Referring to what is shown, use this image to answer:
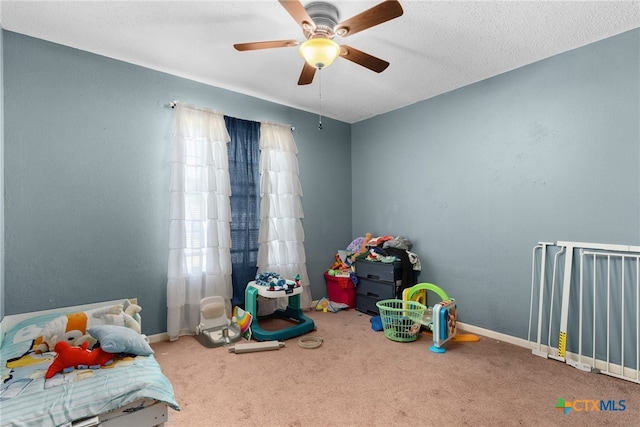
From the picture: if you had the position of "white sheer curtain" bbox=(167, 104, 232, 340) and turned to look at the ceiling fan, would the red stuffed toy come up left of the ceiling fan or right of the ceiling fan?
right

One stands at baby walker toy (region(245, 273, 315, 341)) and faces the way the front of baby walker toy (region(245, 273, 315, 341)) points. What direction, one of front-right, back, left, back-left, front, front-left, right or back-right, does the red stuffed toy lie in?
right

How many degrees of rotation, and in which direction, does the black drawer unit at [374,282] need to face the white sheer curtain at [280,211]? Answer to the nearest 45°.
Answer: approximately 45° to its right

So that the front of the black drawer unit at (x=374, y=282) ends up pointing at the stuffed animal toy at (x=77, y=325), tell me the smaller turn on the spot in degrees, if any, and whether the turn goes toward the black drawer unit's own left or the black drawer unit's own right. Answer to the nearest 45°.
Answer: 0° — it already faces it

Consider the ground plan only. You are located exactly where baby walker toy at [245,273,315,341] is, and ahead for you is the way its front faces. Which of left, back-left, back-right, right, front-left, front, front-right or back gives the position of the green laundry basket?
front-left

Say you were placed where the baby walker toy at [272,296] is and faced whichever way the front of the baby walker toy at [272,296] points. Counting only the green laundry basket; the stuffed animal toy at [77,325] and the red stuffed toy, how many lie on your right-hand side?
2

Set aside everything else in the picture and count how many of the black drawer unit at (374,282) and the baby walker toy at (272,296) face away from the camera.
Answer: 0

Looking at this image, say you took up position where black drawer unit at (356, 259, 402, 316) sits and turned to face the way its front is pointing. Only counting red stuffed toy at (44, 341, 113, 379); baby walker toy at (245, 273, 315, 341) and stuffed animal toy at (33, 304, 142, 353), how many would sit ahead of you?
3

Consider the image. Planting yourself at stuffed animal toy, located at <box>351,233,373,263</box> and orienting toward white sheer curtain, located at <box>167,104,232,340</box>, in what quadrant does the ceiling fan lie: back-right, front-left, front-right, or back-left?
front-left

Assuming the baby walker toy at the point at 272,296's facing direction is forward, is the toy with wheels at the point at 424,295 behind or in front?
in front

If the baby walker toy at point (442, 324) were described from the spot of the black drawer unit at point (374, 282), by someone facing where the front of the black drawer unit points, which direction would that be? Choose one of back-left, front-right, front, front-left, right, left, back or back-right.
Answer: left

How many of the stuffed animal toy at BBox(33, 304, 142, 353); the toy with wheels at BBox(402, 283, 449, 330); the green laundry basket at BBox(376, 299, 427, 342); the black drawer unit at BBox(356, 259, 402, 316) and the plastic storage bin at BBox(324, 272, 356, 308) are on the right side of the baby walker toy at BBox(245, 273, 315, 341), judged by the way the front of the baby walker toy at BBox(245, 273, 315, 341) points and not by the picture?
1

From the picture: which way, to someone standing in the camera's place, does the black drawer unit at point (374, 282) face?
facing the viewer and to the left of the viewer

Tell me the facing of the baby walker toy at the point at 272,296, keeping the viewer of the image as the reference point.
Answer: facing the viewer and to the right of the viewer

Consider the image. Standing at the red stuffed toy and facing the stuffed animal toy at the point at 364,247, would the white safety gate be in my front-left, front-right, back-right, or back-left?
front-right
